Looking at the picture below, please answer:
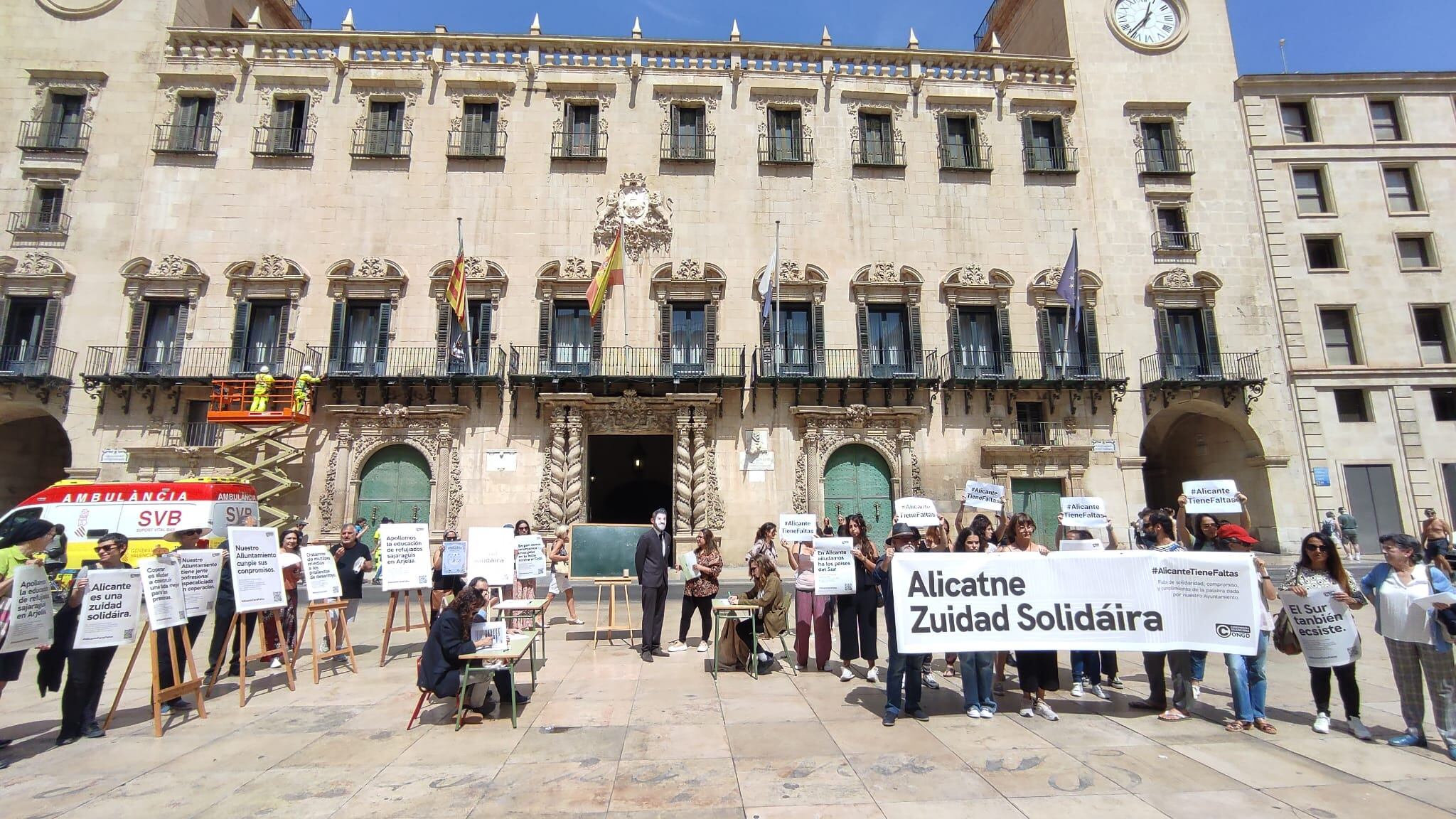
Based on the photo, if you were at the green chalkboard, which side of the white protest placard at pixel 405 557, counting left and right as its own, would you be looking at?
left

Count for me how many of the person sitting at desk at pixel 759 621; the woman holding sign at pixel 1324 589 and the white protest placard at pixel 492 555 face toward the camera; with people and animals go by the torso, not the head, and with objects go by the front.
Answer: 2

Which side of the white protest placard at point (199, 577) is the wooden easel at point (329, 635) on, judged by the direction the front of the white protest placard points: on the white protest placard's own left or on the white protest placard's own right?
on the white protest placard's own left

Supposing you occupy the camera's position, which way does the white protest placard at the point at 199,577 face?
facing the viewer

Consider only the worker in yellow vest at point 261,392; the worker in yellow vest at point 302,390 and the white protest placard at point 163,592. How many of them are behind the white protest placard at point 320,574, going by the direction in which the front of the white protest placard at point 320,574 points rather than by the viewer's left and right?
2

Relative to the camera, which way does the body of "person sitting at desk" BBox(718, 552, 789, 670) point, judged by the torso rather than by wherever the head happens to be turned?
to the viewer's left

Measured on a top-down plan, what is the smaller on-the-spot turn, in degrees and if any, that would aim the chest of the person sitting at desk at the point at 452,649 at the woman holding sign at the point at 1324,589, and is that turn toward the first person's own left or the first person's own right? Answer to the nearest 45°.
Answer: approximately 45° to the first person's own right

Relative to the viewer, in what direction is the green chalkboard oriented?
toward the camera

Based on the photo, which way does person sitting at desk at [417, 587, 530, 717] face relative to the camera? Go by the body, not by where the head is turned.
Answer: to the viewer's right

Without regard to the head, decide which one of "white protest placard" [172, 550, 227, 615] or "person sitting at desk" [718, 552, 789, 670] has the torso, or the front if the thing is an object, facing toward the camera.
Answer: the white protest placard

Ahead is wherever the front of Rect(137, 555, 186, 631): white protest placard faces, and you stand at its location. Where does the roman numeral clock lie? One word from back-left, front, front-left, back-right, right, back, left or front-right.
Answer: left

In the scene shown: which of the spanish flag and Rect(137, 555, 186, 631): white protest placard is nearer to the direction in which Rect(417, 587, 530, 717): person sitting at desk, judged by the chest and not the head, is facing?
the spanish flag

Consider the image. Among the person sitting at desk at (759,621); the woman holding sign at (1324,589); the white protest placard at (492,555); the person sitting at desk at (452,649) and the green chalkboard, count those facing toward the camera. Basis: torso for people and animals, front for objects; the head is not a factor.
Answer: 3

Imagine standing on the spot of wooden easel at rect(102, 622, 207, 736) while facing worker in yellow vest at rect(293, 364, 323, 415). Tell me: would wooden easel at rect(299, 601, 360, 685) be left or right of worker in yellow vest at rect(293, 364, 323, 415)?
right

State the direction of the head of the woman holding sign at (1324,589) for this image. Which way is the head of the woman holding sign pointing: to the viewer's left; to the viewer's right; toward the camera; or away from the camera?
toward the camera

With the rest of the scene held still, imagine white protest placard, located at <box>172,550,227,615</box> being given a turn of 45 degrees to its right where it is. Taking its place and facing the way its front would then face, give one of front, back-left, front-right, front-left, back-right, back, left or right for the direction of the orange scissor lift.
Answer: back-right

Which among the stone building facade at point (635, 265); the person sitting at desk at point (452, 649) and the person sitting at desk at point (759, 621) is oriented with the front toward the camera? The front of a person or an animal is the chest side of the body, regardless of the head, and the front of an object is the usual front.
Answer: the stone building facade

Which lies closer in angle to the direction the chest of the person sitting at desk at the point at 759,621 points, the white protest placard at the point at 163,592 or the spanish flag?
the white protest placard
